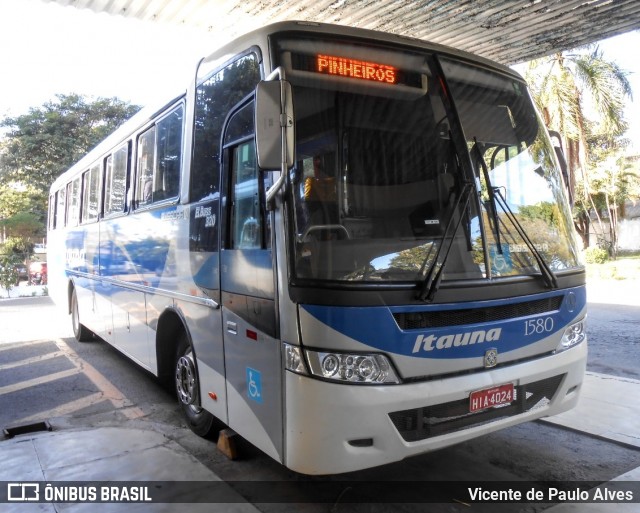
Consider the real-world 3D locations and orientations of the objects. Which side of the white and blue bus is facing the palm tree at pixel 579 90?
left

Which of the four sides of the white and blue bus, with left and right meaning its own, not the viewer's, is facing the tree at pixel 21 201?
back

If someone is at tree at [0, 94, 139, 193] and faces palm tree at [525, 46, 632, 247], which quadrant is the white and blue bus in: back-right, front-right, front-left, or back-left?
front-right

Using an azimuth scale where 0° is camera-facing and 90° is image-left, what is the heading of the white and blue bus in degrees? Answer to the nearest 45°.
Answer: approximately 315°

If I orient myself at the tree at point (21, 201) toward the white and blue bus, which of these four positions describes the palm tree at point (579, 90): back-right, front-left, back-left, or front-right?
front-left

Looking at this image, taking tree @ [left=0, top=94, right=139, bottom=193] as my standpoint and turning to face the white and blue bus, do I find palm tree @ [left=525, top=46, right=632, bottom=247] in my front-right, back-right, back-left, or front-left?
front-left

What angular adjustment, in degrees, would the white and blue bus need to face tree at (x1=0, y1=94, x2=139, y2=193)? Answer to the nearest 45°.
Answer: approximately 180°
